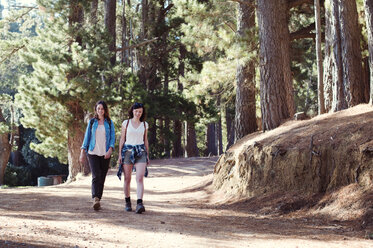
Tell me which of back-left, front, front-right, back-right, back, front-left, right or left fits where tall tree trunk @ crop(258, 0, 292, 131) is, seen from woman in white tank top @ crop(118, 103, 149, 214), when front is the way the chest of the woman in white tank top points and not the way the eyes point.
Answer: back-left

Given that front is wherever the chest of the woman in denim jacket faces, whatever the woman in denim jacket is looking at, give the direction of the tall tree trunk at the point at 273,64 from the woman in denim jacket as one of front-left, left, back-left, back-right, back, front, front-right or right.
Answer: back-left

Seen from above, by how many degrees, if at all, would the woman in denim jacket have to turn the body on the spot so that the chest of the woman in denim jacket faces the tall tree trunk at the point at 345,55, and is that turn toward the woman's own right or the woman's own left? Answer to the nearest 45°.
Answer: approximately 90° to the woman's own left

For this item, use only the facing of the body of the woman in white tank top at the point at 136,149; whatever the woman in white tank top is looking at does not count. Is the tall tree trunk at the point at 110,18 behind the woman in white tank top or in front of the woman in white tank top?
behind

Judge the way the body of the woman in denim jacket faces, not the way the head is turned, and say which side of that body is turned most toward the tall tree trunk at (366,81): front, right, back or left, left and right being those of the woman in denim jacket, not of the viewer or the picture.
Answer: left

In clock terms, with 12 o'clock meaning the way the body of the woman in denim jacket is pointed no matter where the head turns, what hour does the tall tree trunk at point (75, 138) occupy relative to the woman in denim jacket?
The tall tree trunk is roughly at 6 o'clock from the woman in denim jacket.

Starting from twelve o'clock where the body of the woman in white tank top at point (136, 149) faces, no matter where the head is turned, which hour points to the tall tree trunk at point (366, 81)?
The tall tree trunk is roughly at 8 o'clock from the woman in white tank top.

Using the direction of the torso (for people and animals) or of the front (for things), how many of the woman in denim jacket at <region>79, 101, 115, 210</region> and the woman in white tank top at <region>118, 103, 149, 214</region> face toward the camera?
2

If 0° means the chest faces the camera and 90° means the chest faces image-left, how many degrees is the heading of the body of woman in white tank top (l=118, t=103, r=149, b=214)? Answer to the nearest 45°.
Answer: approximately 0°

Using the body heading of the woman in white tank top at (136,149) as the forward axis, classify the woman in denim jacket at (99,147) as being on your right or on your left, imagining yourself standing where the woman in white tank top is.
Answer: on your right

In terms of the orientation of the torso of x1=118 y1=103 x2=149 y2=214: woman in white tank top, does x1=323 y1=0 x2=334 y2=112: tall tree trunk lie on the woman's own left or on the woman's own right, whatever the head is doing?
on the woman's own left
